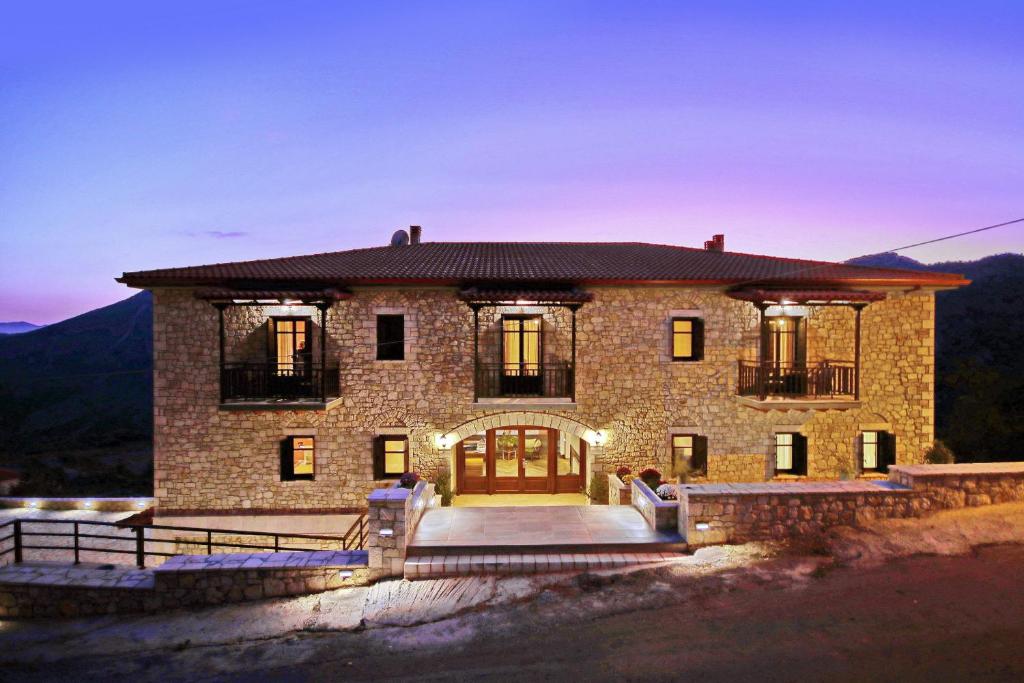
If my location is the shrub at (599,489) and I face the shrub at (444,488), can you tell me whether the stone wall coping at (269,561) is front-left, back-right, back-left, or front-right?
front-left

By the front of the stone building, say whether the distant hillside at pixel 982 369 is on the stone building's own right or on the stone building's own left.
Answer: on the stone building's own left

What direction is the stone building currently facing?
toward the camera

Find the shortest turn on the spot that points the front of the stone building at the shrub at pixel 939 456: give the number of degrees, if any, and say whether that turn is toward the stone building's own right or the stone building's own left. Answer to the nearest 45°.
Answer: approximately 90° to the stone building's own left

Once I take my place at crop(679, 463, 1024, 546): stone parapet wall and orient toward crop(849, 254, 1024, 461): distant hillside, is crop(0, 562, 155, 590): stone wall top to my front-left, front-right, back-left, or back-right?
back-left

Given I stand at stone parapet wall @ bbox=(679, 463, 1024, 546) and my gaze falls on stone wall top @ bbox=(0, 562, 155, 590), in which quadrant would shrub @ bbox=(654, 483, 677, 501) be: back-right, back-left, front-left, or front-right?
front-right
